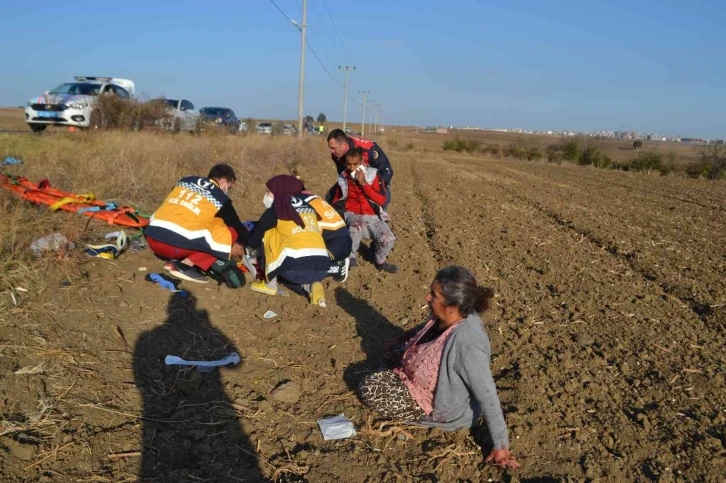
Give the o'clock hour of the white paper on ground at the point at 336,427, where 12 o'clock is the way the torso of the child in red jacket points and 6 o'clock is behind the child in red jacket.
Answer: The white paper on ground is roughly at 12 o'clock from the child in red jacket.

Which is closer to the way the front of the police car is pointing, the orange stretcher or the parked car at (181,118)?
the orange stretcher

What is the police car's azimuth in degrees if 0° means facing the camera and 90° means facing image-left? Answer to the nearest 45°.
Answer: approximately 45°

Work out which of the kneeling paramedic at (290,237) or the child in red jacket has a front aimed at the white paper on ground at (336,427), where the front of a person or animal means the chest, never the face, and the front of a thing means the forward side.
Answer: the child in red jacket

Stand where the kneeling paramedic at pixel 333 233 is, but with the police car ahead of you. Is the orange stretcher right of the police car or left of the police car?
left

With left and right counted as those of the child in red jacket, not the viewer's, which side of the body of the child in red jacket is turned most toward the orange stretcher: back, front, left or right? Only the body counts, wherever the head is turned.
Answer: right

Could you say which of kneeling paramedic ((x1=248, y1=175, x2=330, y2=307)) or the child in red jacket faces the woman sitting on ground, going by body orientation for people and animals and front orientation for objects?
the child in red jacket

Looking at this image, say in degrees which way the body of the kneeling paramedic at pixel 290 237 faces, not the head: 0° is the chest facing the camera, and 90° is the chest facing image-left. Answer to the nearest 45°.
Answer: approximately 135°
